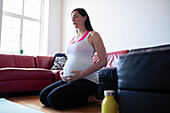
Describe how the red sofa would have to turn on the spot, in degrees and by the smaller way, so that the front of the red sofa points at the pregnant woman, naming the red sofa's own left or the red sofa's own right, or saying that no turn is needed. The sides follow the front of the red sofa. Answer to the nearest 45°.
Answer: approximately 45° to the red sofa's own left

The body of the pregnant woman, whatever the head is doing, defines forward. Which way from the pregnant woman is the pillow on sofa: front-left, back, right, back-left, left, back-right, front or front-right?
back-right

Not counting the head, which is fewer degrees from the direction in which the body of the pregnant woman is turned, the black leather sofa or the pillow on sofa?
the black leather sofa

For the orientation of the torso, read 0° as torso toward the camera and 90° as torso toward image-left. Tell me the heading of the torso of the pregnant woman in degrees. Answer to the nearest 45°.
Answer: approximately 45°

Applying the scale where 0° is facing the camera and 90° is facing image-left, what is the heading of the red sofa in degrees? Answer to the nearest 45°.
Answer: approximately 0°

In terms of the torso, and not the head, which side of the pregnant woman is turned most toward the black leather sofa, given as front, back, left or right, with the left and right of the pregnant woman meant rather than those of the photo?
left
